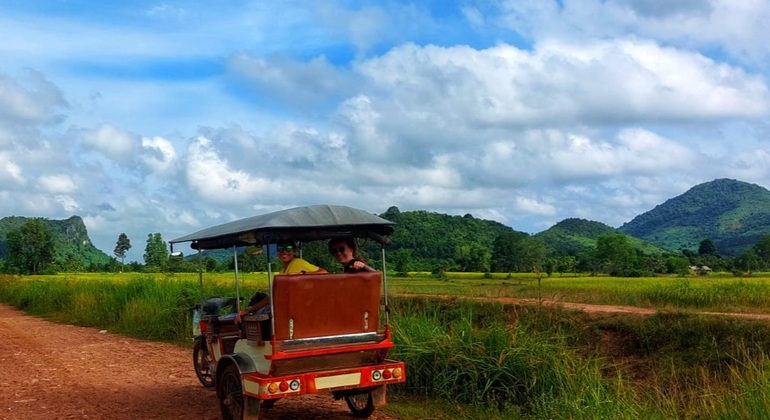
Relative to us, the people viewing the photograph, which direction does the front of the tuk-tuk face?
facing away from the viewer and to the left of the viewer

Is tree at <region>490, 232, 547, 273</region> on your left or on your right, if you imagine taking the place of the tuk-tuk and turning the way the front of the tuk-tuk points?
on your right

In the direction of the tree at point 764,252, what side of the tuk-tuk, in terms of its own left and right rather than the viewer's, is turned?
right

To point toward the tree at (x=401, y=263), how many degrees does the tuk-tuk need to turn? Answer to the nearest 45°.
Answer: approximately 45° to its right

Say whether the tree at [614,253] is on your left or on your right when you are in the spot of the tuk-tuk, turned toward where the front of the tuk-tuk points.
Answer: on your right

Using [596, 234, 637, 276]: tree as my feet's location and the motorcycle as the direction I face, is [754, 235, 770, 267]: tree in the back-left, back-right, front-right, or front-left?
back-left
